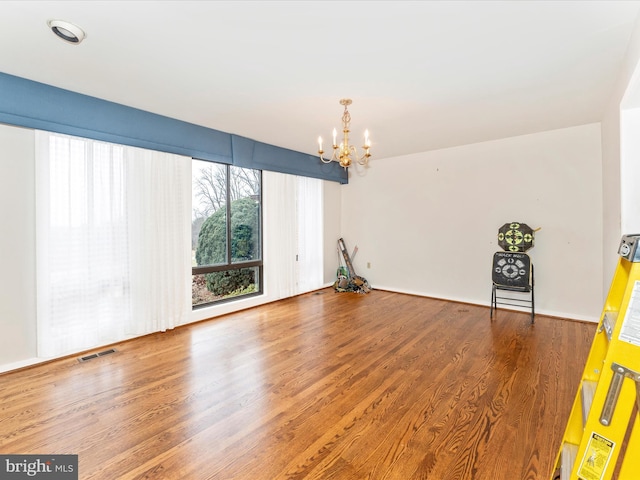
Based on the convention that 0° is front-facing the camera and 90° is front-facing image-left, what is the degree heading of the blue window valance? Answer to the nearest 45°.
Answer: approximately 315°

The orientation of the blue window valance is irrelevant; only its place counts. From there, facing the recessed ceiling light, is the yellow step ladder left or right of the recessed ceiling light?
left

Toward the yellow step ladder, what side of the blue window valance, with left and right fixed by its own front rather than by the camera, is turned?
front

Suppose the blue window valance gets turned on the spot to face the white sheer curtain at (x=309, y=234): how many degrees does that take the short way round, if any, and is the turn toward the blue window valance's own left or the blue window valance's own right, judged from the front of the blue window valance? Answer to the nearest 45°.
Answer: approximately 90° to the blue window valance's own left
